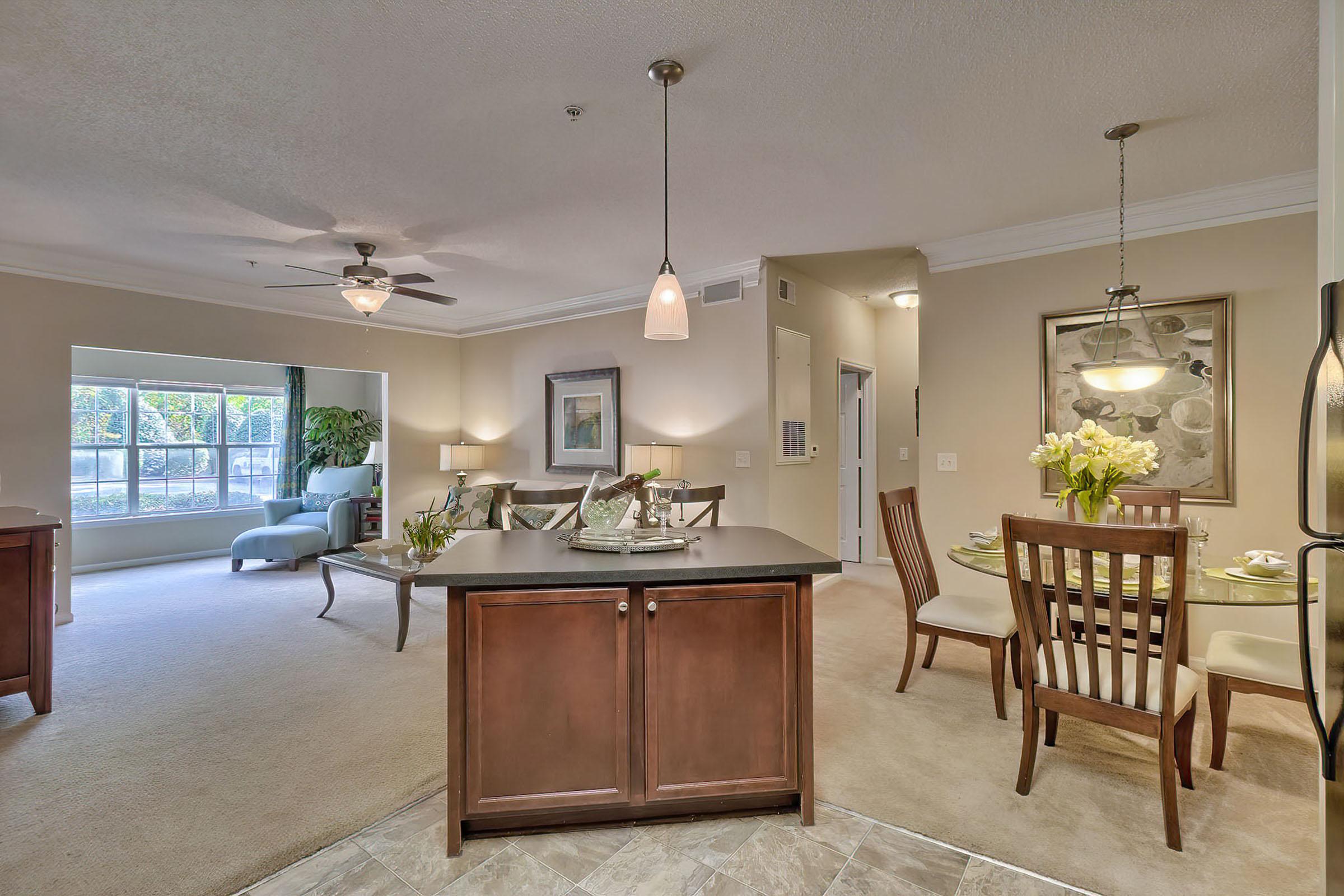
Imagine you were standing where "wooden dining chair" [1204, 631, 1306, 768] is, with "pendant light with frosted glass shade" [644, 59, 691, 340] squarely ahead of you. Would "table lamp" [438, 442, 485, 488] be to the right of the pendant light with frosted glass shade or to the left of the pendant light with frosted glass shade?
right

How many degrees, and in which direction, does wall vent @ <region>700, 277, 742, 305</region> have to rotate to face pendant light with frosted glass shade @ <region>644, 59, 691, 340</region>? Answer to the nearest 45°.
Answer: approximately 45° to its left

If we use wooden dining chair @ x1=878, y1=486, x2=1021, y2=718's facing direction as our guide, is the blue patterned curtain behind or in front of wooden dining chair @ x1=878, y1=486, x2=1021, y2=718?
behind

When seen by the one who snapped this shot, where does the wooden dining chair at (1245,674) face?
facing to the left of the viewer

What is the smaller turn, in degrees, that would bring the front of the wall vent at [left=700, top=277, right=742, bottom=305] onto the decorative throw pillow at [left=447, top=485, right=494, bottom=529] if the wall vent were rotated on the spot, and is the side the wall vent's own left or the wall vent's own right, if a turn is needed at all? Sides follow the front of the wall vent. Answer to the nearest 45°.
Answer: approximately 45° to the wall vent's own right
